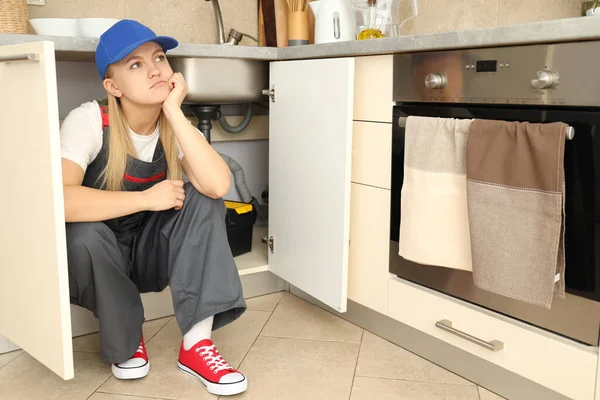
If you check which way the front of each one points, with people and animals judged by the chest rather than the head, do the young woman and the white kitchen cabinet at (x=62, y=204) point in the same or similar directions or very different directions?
same or similar directions

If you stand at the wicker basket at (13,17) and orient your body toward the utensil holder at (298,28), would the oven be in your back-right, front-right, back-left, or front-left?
front-right

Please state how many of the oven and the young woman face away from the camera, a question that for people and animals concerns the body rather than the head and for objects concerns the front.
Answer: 0

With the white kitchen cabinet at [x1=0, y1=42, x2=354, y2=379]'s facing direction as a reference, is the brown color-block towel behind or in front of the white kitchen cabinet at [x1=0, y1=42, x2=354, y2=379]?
in front

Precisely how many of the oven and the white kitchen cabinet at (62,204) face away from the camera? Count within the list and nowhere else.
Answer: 0

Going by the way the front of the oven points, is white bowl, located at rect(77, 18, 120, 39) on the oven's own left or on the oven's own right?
on the oven's own right

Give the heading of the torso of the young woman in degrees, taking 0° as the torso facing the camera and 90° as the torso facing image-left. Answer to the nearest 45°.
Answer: approximately 315°

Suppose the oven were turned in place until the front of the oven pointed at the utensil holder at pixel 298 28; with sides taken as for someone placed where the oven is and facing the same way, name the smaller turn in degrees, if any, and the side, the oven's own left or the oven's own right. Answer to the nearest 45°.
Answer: approximately 90° to the oven's own right

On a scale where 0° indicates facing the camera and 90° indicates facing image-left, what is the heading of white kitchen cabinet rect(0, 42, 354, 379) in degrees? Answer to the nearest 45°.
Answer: approximately 315°

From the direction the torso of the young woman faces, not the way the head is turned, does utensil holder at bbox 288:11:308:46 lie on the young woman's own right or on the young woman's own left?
on the young woman's own left

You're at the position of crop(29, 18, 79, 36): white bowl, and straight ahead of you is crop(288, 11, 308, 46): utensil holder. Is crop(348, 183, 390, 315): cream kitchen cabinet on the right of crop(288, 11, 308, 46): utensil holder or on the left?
right

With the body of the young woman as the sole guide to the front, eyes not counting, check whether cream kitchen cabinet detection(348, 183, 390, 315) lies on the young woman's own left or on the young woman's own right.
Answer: on the young woman's own left

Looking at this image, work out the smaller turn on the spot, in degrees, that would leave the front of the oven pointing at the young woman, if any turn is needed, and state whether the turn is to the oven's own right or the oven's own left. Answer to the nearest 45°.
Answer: approximately 45° to the oven's own right

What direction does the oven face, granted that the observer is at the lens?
facing the viewer and to the left of the viewer
